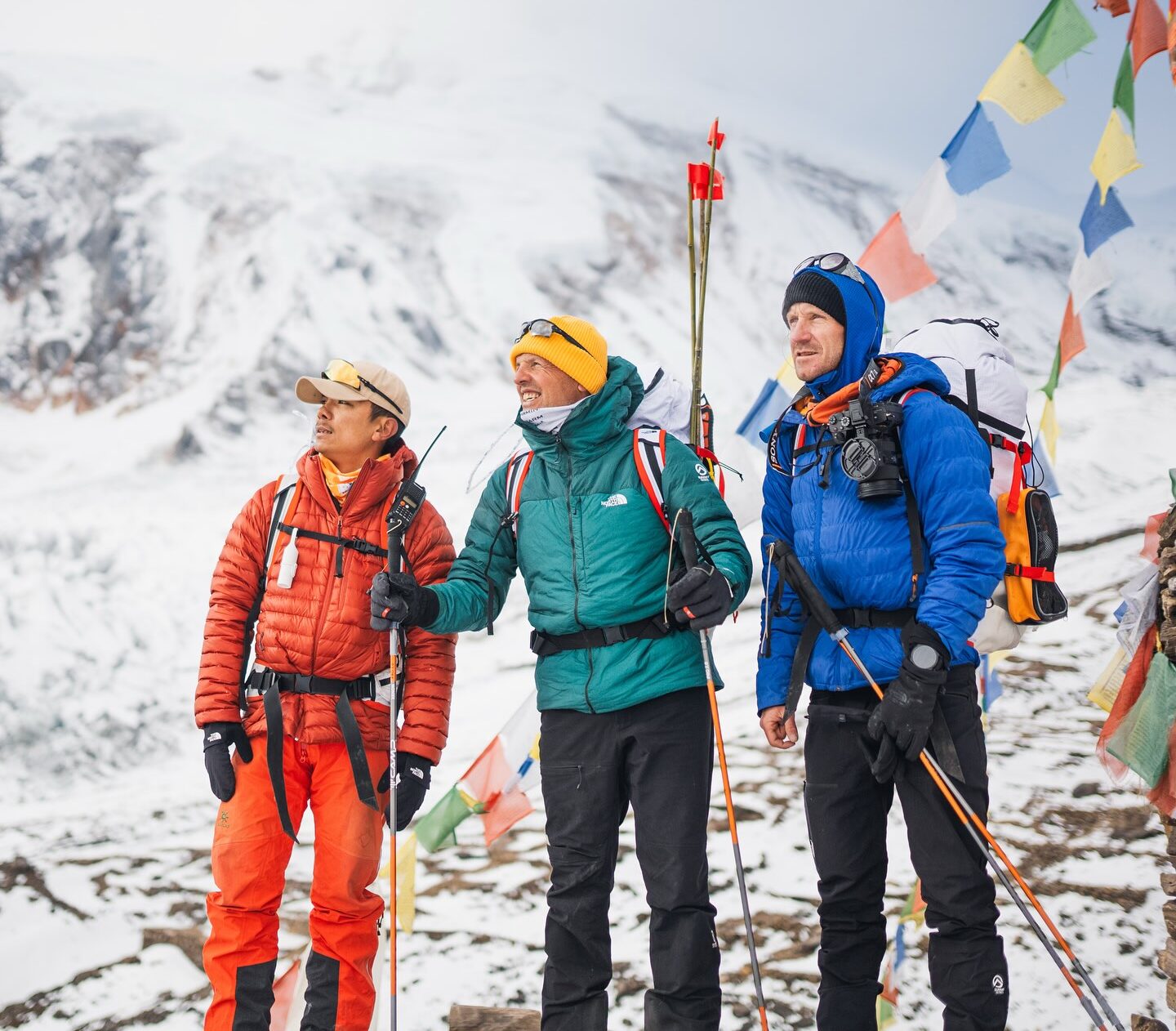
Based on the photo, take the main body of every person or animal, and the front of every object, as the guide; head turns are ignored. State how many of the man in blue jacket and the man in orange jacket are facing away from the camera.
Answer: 0

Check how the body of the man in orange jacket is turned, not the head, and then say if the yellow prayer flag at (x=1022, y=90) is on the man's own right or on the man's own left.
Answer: on the man's own left

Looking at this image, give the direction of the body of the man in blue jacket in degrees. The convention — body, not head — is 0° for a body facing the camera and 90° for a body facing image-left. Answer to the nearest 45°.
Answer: approximately 45°

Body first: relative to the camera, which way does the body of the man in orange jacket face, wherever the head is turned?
toward the camera
